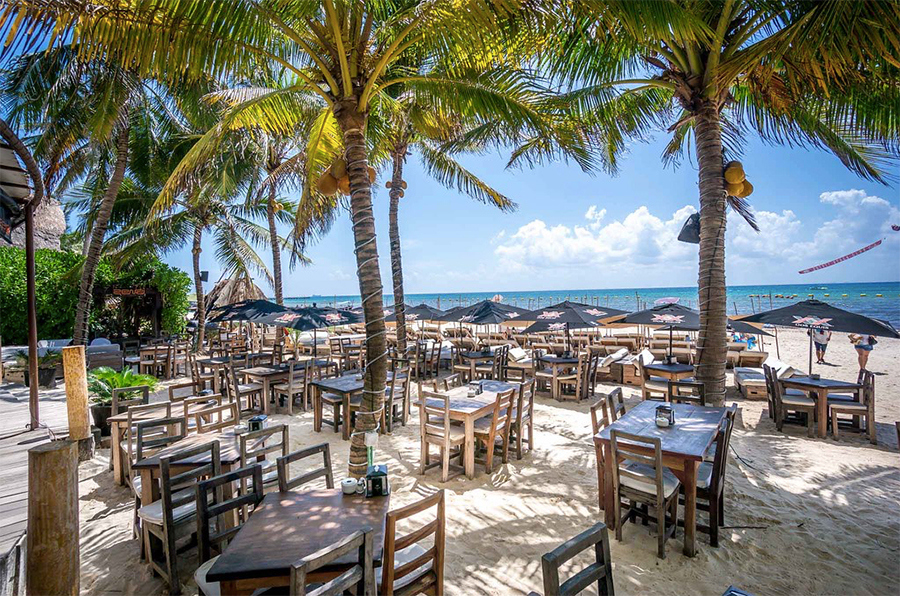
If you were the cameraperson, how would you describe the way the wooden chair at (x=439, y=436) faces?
facing away from the viewer and to the right of the viewer

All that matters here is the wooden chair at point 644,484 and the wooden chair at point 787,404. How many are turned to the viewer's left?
0

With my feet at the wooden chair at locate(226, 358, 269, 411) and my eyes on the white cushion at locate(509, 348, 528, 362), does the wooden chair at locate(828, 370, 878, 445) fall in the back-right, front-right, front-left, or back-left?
front-right

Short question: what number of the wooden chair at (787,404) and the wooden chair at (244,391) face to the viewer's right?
2

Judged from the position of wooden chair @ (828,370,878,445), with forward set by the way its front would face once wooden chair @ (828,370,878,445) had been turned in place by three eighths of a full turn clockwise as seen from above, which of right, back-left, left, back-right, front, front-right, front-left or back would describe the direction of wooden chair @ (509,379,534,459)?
back

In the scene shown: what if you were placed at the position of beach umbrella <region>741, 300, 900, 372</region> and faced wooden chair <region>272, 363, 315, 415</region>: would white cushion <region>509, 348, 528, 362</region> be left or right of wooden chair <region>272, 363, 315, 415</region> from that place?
right

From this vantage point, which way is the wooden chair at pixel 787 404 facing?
to the viewer's right

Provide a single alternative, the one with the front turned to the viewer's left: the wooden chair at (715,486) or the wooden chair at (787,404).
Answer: the wooden chair at (715,486)

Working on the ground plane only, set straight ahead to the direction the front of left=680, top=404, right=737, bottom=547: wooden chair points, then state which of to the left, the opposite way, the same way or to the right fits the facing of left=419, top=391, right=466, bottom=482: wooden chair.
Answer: to the right

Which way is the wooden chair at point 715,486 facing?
to the viewer's left

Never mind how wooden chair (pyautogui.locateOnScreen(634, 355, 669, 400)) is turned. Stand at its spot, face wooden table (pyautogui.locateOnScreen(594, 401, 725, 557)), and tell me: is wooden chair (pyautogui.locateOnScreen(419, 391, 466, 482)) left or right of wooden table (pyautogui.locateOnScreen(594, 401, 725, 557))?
right

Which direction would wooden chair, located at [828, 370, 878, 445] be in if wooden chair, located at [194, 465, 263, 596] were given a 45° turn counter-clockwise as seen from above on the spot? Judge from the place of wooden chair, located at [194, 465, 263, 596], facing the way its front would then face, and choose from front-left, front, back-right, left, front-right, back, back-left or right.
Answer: front

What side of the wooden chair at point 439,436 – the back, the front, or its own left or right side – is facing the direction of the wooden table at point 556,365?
front

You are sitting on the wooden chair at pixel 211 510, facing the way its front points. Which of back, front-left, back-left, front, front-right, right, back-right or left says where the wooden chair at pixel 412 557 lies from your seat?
front

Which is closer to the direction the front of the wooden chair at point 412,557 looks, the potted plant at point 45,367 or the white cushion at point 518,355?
the potted plant

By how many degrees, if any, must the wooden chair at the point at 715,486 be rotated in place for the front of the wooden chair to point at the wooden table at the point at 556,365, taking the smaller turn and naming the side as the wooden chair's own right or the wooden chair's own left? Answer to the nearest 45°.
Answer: approximately 45° to the wooden chair's own right
